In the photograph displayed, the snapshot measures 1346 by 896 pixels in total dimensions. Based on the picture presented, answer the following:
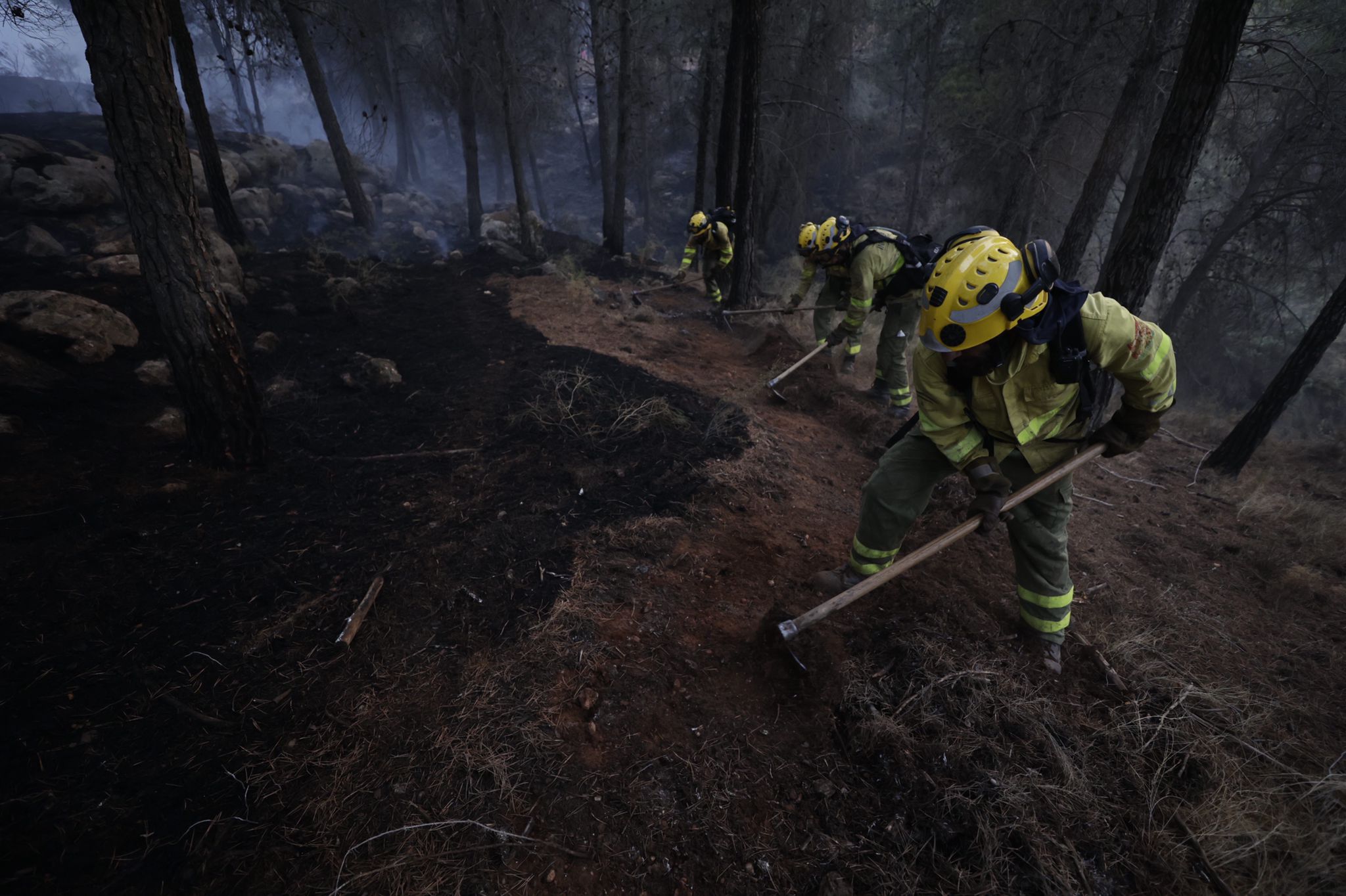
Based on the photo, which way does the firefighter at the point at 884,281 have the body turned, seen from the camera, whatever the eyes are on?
to the viewer's left

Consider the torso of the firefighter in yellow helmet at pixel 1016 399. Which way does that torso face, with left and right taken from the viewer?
facing the viewer and to the left of the viewer

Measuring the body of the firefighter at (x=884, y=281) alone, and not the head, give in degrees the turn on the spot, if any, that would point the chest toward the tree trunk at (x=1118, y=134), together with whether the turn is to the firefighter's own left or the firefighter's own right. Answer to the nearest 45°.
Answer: approximately 135° to the firefighter's own right

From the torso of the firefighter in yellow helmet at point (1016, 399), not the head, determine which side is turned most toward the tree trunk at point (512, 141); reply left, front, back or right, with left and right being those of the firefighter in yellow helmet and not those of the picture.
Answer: right

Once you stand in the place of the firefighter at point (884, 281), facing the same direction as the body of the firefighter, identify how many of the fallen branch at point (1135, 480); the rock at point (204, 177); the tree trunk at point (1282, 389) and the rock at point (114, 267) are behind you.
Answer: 2

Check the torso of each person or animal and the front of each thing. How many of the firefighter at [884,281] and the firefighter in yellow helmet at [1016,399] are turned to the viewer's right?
0

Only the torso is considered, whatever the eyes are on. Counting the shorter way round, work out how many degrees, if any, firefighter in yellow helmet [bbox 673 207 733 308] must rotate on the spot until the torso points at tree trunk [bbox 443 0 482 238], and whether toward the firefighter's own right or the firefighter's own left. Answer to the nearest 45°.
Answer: approximately 90° to the firefighter's own right

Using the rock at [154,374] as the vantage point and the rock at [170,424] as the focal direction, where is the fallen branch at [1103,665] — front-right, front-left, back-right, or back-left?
front-left

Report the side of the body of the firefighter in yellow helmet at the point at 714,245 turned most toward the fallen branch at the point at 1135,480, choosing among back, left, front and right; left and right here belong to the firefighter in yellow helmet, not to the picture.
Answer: left

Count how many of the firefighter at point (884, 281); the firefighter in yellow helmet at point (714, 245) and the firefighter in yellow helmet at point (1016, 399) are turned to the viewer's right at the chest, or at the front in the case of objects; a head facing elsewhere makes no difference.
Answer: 0

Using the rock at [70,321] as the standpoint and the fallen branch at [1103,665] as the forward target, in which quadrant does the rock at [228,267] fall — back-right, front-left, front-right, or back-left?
back-left

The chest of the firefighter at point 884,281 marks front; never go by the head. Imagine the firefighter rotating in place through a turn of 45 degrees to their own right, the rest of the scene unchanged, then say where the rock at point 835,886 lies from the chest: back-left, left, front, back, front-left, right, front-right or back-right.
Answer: back-left

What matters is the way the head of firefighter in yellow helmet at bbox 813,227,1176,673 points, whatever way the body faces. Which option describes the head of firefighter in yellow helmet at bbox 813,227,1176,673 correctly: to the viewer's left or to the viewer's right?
to the viewer's left

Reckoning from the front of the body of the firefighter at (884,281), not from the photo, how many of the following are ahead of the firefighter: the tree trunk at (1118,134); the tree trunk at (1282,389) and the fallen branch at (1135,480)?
0
